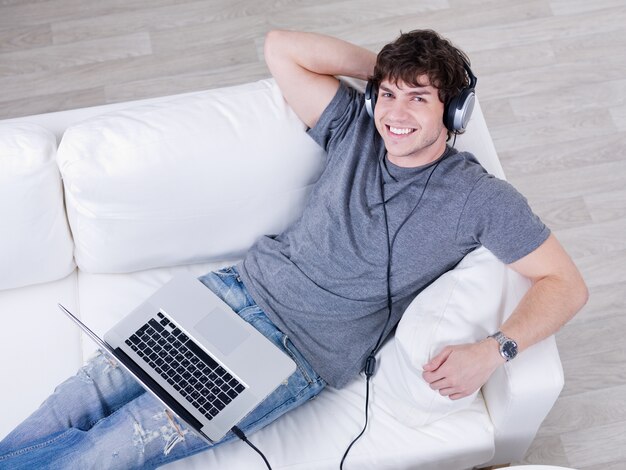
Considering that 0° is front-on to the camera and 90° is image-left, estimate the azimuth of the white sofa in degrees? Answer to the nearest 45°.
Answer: approximately 0°
